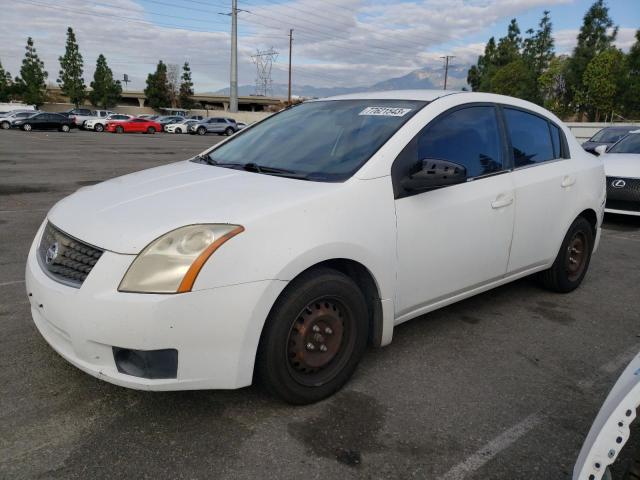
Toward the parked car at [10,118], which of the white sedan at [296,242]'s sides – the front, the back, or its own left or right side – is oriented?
right

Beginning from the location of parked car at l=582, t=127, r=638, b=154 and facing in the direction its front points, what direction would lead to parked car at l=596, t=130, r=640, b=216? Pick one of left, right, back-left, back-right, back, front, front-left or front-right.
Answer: front-left

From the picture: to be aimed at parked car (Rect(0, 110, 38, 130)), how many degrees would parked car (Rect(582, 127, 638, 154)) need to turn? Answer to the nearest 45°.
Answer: approximately 45° to its right

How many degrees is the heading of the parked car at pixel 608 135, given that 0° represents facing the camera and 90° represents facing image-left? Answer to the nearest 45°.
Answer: approximately 45°

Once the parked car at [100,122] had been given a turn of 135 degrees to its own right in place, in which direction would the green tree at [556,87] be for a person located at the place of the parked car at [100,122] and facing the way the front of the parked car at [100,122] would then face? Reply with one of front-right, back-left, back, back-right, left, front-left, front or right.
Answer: right

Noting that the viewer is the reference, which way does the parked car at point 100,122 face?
facing the viewer and to the left of the viewer

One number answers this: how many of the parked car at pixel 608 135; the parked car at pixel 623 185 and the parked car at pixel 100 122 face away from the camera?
0

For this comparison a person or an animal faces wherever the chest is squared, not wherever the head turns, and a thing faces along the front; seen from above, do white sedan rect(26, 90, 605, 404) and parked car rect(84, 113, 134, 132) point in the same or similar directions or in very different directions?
same or similar directions

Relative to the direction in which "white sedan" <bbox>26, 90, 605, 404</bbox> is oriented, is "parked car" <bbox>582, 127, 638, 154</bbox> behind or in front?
behind

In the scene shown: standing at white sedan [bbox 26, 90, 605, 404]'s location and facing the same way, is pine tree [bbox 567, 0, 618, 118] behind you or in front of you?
behind

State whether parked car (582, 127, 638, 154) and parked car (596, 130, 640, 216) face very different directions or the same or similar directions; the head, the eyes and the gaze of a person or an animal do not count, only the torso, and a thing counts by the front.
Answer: same or similar directions

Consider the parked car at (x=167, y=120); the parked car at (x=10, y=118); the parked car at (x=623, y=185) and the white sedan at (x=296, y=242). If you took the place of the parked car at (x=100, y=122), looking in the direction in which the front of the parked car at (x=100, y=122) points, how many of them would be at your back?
1

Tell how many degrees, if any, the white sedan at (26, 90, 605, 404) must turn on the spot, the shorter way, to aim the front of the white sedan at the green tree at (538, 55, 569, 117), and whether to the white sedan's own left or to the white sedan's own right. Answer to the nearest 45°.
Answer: approximately 180°
